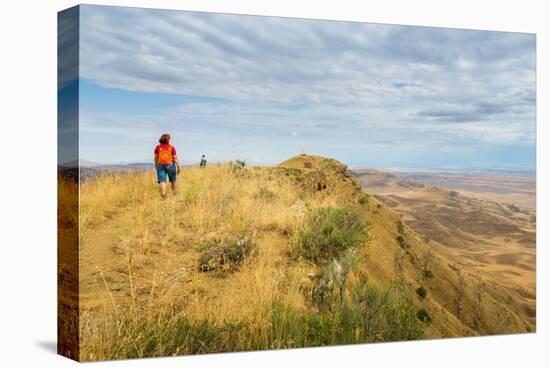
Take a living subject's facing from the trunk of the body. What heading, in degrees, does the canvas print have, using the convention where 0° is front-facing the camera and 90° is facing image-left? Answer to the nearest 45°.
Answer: approximately 315°
